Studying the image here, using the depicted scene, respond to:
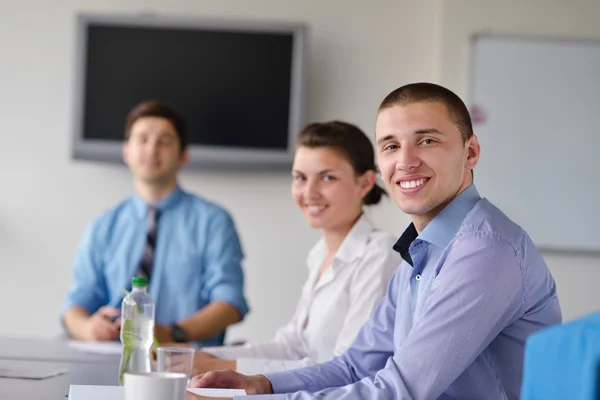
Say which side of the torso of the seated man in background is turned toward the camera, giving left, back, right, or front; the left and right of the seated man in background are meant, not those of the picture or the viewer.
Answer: front

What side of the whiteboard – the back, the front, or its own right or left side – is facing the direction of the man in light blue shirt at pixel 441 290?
front

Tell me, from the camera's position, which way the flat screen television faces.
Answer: facing the viewer

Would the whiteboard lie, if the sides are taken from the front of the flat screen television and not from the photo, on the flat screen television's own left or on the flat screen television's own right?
on the flat screen television's own left

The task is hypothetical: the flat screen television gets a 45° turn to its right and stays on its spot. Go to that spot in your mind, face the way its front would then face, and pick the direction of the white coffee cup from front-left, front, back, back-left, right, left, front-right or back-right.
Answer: front-left

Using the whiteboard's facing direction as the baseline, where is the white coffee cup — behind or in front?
in front

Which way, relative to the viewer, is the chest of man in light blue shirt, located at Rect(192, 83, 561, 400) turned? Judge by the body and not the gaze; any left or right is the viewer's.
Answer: facing the viewer and to the left of the viewer

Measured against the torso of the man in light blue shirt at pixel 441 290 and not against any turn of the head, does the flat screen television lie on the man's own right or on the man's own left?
on the man's own right

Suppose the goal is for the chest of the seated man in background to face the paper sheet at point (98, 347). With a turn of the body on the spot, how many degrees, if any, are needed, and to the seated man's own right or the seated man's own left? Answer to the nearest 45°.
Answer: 0° — they already face it

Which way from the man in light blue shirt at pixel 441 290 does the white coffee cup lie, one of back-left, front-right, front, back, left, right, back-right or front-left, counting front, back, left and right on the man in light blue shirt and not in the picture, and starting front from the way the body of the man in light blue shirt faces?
front
